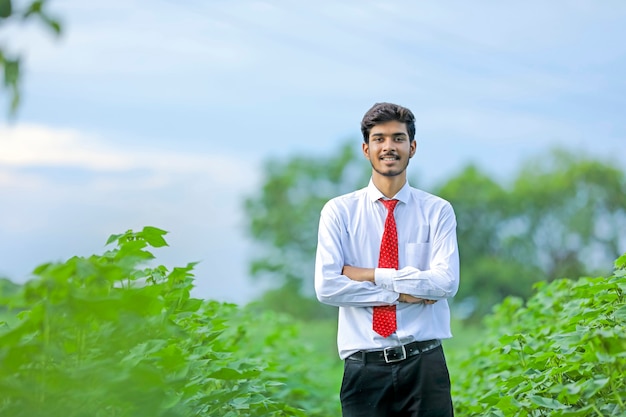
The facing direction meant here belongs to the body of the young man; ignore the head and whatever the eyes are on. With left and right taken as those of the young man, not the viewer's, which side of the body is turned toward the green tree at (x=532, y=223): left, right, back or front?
back

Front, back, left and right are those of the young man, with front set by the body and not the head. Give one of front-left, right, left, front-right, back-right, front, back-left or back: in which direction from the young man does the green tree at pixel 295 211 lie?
back

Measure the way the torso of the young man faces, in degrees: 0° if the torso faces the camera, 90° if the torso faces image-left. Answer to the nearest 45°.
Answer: approximately 0°
